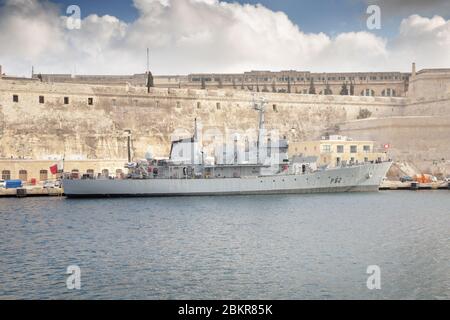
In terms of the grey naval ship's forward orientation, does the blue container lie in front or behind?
behind

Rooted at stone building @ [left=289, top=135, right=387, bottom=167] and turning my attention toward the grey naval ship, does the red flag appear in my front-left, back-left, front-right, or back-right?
front-right

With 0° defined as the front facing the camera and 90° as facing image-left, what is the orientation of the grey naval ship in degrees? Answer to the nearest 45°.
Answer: approximately 270°

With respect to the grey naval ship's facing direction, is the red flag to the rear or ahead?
to the rear

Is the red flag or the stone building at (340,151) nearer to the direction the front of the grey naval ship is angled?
the stone building

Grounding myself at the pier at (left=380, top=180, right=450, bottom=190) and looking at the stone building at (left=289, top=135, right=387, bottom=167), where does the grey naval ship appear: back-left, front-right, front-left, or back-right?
front-left

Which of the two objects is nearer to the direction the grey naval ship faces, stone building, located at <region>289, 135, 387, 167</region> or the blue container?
the stone building

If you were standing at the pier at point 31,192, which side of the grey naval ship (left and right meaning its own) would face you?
back

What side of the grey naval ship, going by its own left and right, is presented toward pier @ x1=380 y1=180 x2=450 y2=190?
front

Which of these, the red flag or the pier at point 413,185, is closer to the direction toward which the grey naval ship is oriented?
the pier

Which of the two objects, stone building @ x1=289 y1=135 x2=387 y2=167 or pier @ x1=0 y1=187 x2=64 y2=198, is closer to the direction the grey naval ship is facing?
the stone building

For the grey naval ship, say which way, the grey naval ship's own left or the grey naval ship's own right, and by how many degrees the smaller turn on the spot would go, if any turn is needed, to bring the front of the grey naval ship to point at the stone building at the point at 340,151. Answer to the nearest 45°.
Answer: approximately 45° to the grey naval ship's own left
